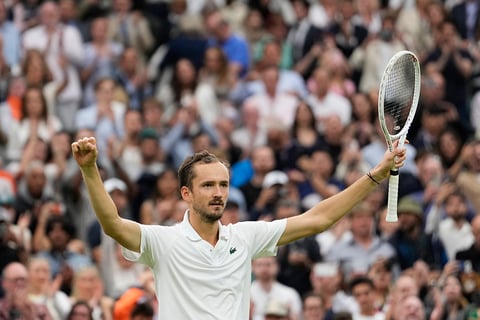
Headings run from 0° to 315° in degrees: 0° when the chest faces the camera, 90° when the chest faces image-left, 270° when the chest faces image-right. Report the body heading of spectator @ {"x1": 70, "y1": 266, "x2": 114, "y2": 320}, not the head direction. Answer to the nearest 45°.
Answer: approximately 0°

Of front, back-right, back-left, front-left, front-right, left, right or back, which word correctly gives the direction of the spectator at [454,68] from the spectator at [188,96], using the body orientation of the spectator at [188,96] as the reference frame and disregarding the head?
left

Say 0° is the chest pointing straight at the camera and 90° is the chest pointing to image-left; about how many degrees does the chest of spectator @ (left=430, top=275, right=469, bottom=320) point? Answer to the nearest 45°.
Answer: approximately 0°

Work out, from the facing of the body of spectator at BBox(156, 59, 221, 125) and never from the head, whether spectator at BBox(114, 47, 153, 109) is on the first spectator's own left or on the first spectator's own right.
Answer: on the first spectator's own right
